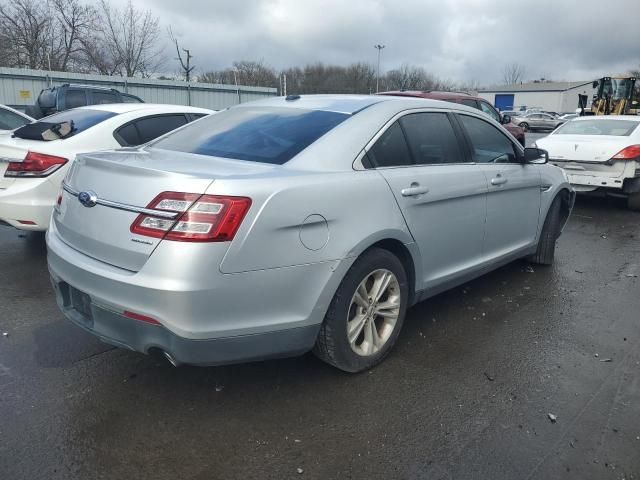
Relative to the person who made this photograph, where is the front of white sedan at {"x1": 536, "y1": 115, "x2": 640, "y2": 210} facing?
facing away from the viewer and to the right of the viewer

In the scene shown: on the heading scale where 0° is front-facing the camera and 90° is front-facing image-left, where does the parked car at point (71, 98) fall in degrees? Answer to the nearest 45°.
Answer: approximately 225°

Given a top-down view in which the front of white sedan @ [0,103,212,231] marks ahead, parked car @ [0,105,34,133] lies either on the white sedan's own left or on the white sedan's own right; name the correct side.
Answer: on the white sedan's own left

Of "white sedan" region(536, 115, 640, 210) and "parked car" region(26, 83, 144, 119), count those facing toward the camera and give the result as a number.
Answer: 0

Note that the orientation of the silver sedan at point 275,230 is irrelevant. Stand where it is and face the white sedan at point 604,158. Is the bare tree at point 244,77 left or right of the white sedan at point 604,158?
left

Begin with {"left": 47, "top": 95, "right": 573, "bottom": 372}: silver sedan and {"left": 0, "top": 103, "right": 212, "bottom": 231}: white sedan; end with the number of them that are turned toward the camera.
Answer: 0

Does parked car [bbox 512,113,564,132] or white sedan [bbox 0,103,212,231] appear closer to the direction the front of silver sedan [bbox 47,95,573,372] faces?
the parked car

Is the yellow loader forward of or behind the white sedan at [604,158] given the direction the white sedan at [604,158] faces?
forward

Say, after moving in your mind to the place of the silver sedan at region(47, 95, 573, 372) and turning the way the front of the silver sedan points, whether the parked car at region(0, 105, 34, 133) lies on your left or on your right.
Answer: on your left

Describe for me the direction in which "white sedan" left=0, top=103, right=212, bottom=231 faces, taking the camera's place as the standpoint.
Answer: facing away from the viewer and to the right of the viewer

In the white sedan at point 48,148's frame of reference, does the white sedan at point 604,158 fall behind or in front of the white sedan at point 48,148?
in front

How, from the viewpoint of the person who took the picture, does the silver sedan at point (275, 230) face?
facing away from the viewer and to the right of the viewer

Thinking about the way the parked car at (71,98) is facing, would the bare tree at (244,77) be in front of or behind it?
in front
